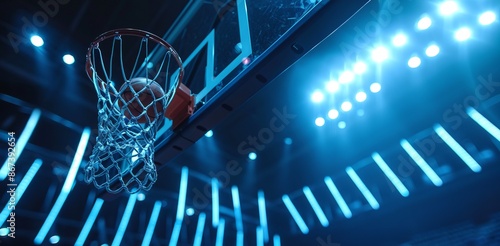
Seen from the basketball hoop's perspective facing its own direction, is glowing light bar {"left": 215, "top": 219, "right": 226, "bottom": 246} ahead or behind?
behind

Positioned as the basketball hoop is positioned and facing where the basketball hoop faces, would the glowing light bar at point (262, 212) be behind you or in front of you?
behind

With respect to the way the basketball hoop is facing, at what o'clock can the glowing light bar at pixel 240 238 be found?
The glowing light bar is roughly at 6 o'clock from the basketball hoop.

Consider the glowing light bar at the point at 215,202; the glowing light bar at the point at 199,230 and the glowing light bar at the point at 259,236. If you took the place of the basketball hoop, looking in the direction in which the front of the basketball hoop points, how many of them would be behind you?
3

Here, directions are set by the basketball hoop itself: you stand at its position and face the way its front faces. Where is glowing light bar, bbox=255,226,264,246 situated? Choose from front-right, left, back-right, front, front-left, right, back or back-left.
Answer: back

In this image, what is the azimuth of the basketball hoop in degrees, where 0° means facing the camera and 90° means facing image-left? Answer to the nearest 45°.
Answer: approximately 45°

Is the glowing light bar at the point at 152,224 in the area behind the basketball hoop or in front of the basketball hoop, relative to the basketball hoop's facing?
behind

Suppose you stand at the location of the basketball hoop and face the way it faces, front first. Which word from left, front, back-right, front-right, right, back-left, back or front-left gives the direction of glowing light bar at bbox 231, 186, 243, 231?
back

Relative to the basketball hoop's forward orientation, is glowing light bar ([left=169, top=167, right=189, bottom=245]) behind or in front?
behind
